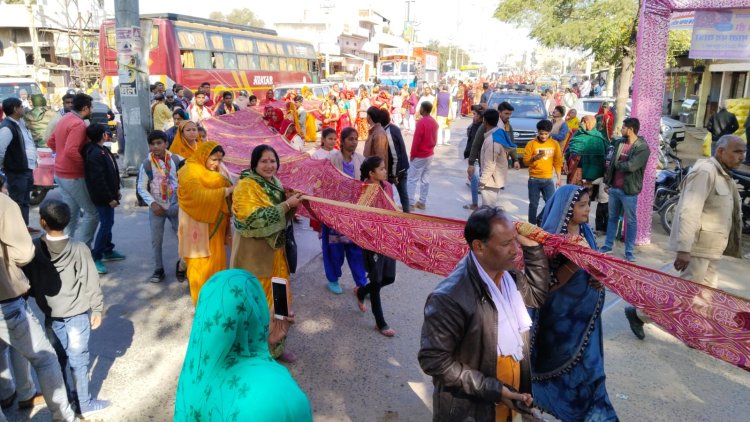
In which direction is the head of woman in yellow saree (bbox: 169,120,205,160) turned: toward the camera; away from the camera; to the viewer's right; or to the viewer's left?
toward the camera

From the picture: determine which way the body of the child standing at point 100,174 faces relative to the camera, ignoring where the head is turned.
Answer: to the viewer's right

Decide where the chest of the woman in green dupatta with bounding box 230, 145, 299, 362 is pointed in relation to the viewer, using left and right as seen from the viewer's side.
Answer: facing the viewer and to the right of the viewer

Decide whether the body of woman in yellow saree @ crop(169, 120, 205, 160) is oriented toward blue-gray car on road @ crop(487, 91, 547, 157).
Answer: no

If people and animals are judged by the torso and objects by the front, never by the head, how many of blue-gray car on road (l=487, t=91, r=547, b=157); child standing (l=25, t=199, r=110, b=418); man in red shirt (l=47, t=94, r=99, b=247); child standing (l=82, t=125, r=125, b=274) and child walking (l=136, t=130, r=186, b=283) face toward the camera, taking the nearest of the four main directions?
2

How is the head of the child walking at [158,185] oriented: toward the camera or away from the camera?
toward the camera

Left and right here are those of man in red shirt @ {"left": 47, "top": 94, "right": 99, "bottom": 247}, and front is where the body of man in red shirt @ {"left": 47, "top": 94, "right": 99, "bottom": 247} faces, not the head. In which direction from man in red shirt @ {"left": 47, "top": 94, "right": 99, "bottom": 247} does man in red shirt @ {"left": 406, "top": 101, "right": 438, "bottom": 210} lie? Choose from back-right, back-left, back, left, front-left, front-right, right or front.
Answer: front-right

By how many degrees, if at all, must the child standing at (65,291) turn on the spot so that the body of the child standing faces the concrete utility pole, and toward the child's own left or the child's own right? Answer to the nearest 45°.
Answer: approximately 45° to the child's own left

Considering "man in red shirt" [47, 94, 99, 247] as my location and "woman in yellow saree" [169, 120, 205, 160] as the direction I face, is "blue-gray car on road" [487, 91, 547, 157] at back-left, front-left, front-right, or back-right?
front-left

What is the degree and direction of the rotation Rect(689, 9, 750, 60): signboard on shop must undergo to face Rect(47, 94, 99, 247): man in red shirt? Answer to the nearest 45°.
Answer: approximately 45° to its right

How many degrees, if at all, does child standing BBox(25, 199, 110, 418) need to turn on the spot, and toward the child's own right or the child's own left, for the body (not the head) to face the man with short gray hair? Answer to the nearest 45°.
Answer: approximately 45° to the child's own right

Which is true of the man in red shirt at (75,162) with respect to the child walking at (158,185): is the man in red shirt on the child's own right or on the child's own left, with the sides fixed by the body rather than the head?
on the child's own right

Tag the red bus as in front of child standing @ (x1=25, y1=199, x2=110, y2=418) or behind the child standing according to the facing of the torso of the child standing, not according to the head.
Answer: in front

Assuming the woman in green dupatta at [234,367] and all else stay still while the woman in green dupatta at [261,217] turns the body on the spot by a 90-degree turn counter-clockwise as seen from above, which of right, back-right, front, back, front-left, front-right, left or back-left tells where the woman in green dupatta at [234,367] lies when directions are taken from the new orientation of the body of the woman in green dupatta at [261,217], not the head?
back-right

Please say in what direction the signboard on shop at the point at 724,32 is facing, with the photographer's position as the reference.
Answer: facing the viewer

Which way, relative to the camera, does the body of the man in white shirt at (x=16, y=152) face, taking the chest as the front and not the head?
to the viewer's right

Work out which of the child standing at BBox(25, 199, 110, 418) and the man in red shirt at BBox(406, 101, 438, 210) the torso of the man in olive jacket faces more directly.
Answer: the child standing
